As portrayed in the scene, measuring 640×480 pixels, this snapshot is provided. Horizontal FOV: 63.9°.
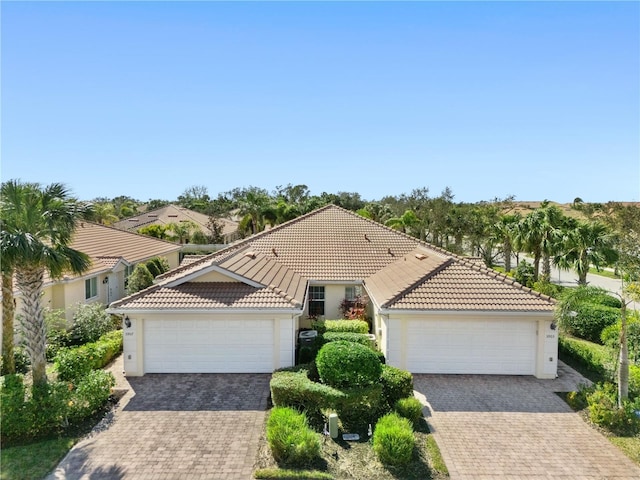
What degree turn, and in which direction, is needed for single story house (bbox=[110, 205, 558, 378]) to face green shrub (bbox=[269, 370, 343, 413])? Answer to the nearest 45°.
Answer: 0° — it already faces it

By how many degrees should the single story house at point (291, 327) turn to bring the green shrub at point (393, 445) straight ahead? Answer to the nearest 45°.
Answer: approximately 45° to its left

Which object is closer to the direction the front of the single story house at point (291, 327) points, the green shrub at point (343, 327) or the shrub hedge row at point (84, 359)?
the green shrub

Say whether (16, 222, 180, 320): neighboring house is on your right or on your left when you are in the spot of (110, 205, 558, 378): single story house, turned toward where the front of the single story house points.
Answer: on your right

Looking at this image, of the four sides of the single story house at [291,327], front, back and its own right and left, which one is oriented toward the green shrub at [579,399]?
left

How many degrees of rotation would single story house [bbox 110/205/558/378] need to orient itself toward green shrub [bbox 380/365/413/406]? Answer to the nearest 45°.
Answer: approximately 45° to its left

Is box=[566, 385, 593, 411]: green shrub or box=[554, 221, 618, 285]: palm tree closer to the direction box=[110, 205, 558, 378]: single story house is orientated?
the green shrub

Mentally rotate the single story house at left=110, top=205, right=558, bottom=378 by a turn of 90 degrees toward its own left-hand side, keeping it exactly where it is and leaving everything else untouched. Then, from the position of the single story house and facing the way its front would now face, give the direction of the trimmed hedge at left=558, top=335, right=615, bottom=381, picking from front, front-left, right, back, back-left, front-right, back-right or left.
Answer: front

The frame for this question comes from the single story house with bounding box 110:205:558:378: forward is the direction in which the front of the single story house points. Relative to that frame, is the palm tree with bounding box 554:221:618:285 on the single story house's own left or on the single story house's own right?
on the single story house's own left

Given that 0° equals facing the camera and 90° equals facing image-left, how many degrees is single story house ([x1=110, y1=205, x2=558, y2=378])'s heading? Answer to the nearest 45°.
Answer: approximately 0°

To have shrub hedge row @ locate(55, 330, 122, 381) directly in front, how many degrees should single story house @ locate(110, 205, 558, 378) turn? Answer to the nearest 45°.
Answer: approximately 90° to its right

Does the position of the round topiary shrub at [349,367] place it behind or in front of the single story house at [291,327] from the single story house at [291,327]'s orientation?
in front

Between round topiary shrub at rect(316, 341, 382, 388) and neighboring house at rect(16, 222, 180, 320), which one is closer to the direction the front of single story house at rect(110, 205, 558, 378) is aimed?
the round topiary shrub
